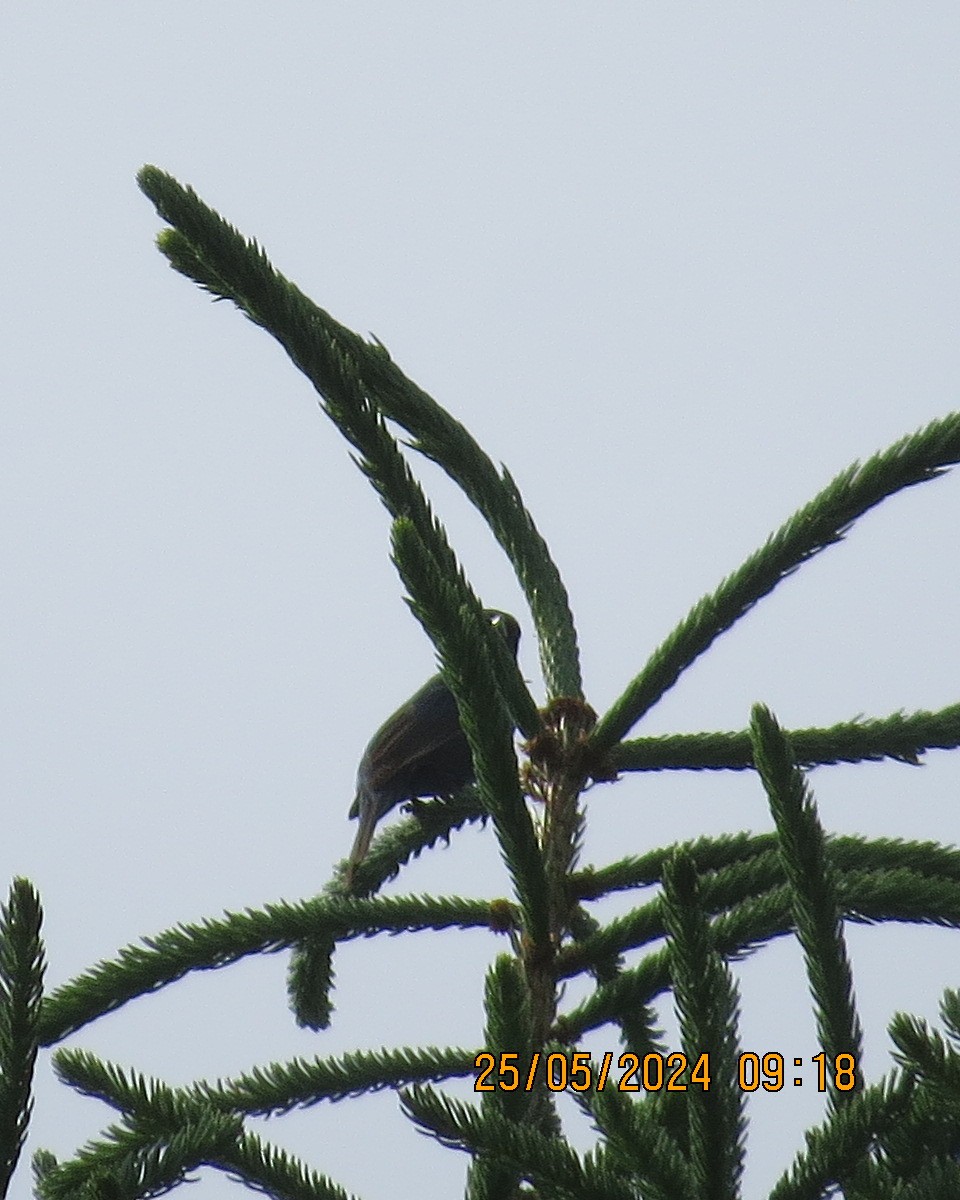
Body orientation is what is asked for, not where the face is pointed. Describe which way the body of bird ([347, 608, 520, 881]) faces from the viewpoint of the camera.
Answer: to the viewer's right
